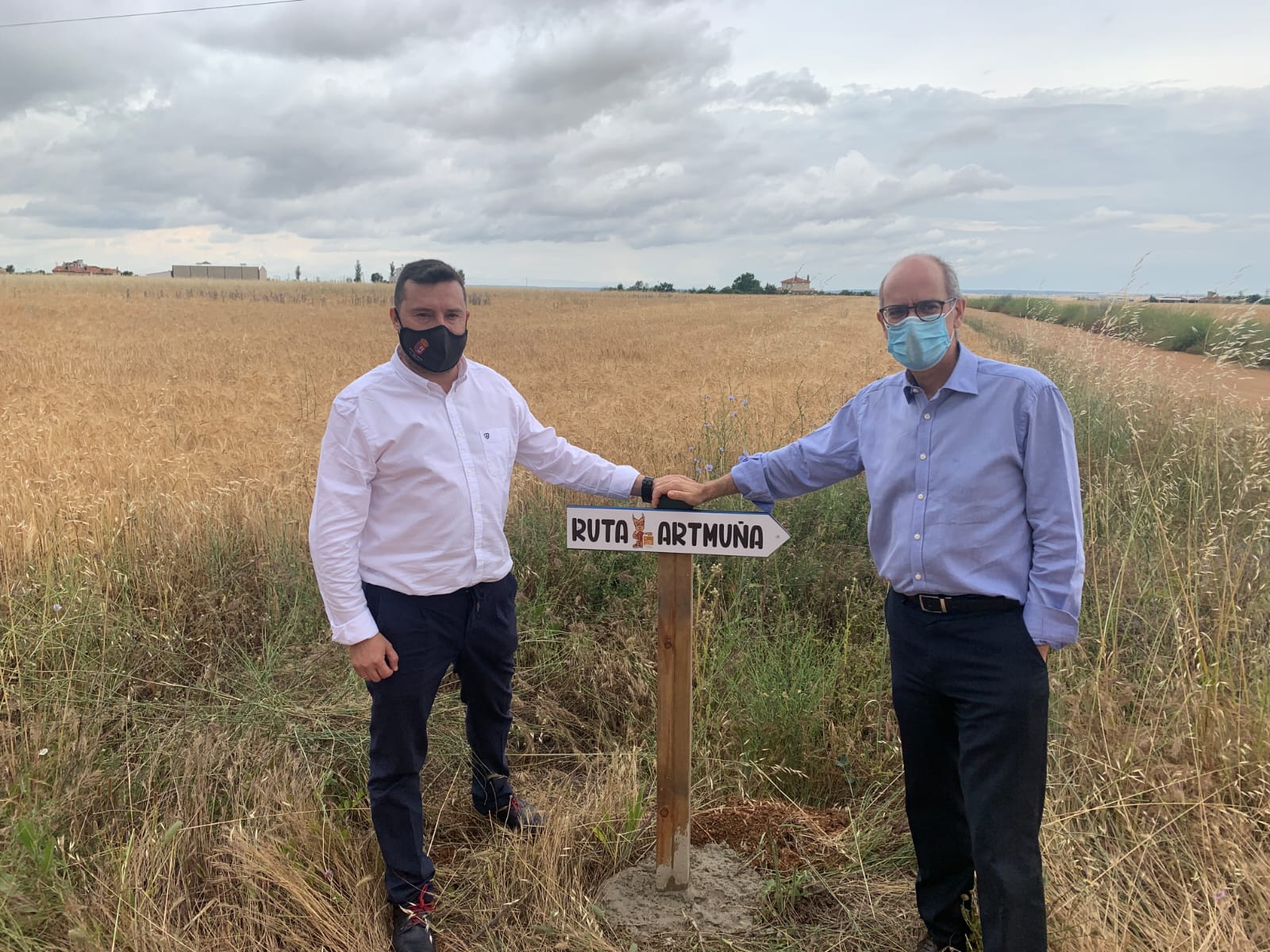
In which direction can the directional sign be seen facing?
toward the camera

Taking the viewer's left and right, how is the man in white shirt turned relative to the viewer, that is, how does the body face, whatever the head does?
facing the viewer and to the right of the viewer

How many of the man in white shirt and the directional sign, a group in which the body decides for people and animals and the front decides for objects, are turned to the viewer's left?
0

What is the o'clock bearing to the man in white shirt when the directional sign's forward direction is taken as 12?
The man in white shirt is roughly at 3 o'clock from the directional sign.

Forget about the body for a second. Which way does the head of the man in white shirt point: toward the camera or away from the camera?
toward the camera

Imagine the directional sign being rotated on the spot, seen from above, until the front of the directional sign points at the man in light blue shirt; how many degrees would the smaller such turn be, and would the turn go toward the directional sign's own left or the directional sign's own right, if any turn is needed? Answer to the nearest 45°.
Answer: approximately 45° to the directional sign's own left

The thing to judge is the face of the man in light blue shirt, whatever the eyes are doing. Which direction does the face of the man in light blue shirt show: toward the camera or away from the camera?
toward the camera

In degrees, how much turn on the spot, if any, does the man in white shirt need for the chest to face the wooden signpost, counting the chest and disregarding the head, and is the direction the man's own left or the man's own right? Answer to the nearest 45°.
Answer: approximately 45° to the man's own left
